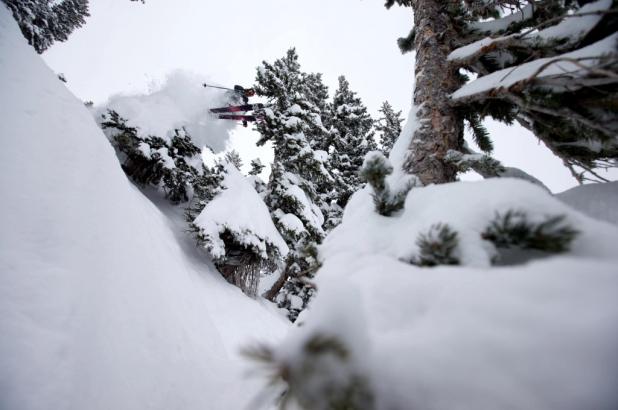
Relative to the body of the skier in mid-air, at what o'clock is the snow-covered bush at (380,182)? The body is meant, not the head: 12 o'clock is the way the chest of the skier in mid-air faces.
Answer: The snow-covered bush is roughly at 3 o'clock from the skier in mid-air.

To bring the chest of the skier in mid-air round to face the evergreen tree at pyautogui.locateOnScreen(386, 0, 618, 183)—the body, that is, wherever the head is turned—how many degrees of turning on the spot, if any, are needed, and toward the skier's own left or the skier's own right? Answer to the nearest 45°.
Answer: approximately 90° to the skier's own right

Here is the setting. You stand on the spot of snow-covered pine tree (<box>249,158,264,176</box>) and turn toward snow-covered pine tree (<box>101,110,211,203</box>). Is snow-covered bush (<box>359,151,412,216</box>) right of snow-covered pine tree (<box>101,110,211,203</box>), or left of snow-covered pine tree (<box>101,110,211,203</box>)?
left

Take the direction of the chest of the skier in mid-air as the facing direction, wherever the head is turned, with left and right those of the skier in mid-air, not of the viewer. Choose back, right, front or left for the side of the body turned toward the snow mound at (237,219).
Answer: right

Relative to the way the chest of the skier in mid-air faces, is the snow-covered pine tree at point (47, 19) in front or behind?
behind

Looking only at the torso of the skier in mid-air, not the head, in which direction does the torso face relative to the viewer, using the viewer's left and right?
facing to the right of the viewer
